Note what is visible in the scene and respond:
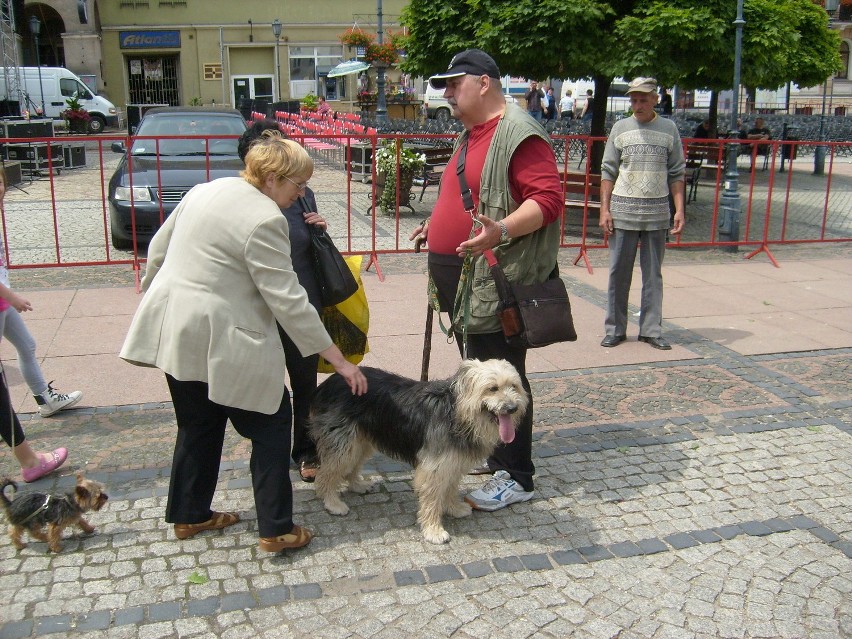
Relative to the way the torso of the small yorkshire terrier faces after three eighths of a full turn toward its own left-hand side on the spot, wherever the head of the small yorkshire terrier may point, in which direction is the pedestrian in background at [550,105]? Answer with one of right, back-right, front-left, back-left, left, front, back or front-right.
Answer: right

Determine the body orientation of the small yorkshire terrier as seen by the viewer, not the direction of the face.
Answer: to the viewer's right

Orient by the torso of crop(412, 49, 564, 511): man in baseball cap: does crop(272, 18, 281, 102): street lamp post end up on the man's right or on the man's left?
on the man's right

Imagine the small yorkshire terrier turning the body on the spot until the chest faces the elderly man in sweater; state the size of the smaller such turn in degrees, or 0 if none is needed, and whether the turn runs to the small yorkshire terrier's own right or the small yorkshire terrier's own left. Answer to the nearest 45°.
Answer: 0° — it already faces them

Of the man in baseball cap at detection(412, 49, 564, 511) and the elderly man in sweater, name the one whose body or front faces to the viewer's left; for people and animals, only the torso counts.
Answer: the man in baseball cap

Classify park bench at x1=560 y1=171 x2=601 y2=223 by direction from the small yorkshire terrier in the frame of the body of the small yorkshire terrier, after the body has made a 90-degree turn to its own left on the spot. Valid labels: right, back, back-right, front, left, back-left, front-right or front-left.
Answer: front-right

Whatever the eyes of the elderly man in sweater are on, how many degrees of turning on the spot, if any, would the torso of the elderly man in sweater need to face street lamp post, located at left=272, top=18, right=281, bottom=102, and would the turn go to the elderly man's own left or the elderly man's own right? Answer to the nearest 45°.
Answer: approximately 135° to the elderly man's own right

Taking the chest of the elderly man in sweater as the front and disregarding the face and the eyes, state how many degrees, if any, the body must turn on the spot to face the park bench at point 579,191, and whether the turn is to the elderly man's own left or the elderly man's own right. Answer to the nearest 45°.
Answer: approximately 180°

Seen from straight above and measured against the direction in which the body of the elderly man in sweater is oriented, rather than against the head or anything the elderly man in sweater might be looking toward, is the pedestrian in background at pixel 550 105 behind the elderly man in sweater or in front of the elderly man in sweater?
behind

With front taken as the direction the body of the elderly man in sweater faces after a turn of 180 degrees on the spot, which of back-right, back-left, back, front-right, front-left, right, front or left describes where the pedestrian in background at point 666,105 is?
front

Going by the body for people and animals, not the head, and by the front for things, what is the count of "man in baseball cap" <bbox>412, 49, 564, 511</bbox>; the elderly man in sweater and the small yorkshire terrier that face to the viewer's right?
1

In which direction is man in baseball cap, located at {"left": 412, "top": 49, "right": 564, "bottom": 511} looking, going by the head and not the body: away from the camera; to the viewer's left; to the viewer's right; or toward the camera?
to the viewer's left

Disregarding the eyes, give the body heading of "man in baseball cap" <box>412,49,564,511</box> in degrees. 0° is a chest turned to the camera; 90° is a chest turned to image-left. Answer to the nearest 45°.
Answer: approximately 90°

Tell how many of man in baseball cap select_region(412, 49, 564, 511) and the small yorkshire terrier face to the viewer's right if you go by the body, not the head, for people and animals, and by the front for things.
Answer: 1
